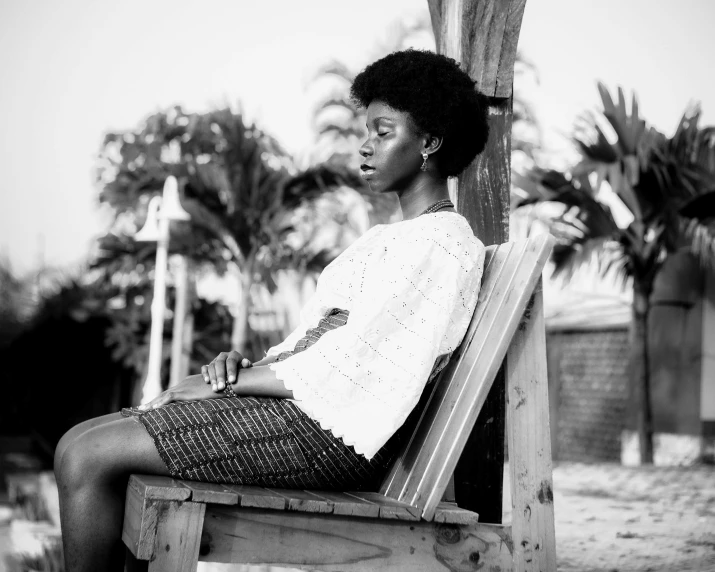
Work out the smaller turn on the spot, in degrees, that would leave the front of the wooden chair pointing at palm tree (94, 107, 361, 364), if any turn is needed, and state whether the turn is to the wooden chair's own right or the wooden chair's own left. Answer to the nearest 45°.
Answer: approximately 90° to the wooden chair's own right

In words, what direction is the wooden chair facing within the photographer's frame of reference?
facing to the left of the viewer

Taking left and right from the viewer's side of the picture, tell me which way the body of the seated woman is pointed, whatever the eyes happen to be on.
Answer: facing to the left of the viewer

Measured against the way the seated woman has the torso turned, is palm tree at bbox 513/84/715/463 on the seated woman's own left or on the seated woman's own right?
on the seated woman's own right

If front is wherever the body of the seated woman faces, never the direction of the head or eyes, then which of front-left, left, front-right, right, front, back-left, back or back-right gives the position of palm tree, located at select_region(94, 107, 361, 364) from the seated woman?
right

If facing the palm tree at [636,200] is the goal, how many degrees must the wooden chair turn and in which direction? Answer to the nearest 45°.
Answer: approximately 90° to its right

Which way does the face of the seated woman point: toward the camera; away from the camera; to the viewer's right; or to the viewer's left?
to the viewer's left
